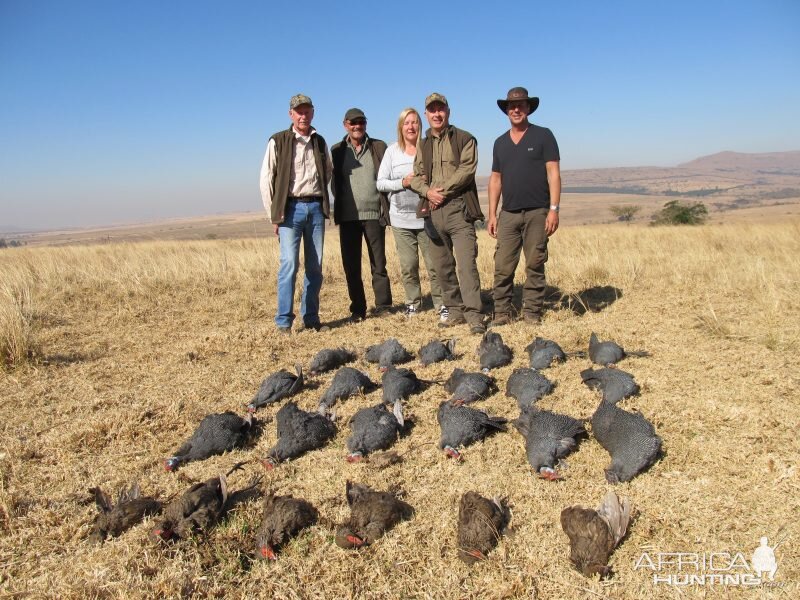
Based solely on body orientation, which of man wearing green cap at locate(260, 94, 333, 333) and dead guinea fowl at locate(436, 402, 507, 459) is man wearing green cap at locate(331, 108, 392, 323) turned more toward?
the dead guinea fowl

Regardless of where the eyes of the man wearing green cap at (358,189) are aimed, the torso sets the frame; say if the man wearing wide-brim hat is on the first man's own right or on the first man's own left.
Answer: on the first man's own left

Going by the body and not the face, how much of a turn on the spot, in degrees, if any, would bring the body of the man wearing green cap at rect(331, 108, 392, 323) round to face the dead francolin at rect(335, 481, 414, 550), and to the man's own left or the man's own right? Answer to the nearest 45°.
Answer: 0° — they already face it

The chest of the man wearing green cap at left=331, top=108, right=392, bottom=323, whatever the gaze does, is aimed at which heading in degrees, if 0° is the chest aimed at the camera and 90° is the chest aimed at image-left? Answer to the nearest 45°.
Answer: approximately 0°

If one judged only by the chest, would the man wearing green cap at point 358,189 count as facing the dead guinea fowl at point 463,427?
yes

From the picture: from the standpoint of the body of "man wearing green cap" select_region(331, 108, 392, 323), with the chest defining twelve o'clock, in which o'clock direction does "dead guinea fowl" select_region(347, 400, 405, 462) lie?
The dead guinea fowl is roughly at 12 o'clock from the man wearing green cap.

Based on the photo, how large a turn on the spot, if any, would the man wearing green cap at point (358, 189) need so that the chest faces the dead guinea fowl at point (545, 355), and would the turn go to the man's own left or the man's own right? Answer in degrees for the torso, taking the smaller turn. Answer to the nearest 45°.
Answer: approximately 45° to the man's own left

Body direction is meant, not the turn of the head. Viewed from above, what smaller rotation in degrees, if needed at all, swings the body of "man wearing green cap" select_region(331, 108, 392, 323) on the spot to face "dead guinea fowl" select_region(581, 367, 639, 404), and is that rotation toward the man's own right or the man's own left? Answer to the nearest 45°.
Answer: approximately 45° to the man's own left
